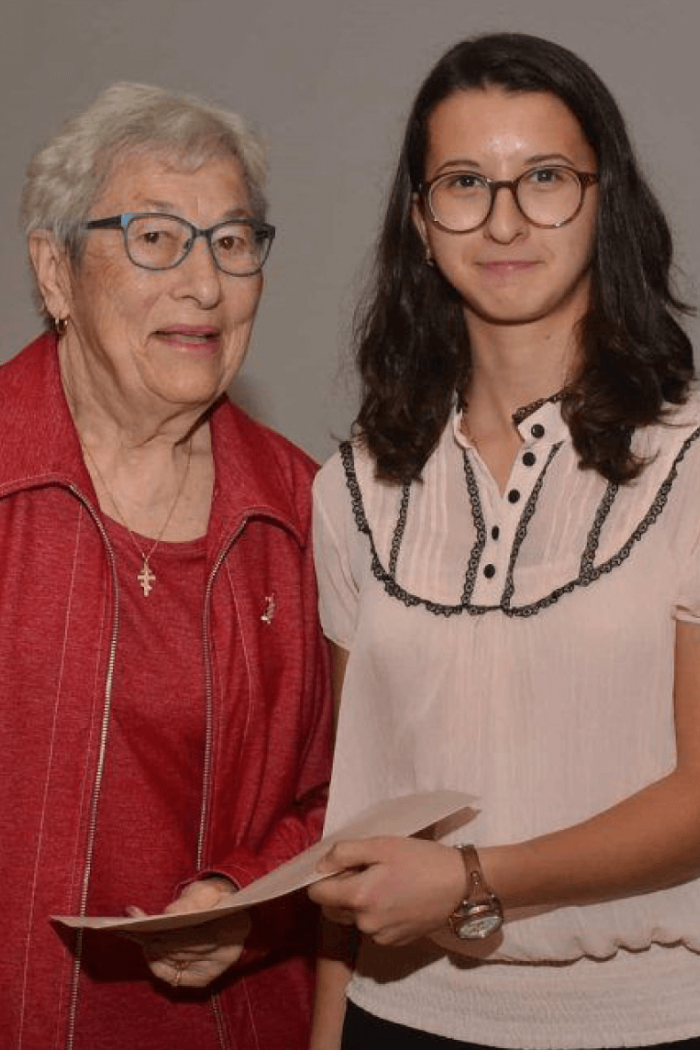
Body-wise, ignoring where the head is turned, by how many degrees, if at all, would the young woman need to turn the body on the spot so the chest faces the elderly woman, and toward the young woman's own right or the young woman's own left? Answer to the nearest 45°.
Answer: approximately 90° to the young woman's own right

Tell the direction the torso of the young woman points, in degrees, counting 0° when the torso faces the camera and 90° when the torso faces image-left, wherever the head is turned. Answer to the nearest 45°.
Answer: approximately 0°
